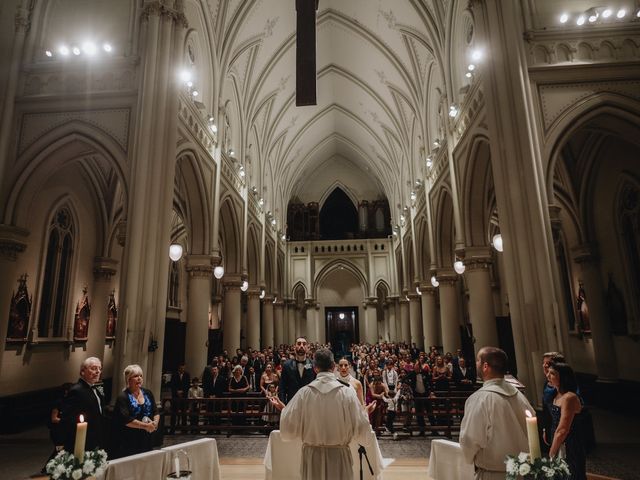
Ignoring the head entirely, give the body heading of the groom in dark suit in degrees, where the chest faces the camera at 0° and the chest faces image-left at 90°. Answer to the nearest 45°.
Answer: approximately 0°

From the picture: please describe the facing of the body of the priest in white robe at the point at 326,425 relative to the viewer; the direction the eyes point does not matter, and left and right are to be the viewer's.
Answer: facing away from the viewer

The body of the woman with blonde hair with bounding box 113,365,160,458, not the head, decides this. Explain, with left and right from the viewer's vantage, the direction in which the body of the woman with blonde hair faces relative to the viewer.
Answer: facing the viewer and to the right of the viewer

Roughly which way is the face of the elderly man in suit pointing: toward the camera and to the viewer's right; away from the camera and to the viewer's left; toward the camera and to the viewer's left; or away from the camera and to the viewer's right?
toward the camera and to the viewer's right

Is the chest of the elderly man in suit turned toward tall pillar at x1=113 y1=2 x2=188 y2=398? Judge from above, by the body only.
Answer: no

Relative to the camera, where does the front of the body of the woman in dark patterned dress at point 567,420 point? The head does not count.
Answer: to the viewer's left

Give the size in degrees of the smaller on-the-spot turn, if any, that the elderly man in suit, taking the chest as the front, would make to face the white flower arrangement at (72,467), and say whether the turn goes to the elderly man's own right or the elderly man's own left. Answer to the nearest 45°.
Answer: approximately 45° to the elderly man's own right

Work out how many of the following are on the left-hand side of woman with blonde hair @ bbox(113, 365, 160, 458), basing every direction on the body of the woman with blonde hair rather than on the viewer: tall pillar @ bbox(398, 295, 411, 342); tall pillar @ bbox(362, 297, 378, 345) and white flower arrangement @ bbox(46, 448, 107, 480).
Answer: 2

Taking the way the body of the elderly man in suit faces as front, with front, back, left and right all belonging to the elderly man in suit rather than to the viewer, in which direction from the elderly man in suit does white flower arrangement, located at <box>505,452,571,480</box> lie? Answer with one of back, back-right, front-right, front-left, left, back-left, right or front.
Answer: front

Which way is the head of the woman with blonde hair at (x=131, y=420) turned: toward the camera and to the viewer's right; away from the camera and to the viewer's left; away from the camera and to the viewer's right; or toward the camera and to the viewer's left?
toward the camera and to the viewer's right

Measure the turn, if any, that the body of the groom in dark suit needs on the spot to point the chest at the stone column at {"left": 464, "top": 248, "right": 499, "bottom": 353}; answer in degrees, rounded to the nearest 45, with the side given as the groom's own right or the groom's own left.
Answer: approximately 135° to the groom's own left

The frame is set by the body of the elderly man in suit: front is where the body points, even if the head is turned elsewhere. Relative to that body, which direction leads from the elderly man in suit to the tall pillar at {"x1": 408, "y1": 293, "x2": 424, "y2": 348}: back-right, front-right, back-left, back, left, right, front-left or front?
left

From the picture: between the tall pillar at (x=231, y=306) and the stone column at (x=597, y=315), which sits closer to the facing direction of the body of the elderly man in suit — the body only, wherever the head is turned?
the stone column

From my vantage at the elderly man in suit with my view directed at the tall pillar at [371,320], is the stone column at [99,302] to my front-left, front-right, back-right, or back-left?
front-left

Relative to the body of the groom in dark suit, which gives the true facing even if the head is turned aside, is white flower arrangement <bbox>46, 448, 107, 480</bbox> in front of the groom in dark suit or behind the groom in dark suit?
in front

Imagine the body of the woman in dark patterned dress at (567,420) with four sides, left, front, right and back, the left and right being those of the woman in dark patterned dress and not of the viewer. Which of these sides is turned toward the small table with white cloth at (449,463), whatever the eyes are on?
front

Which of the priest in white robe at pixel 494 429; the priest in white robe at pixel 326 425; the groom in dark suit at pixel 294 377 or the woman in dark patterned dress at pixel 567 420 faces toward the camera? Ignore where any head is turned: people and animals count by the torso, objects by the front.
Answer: the groom in dark suit

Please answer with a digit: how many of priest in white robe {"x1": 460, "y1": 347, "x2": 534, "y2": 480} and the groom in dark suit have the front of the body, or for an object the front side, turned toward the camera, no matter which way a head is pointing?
1
